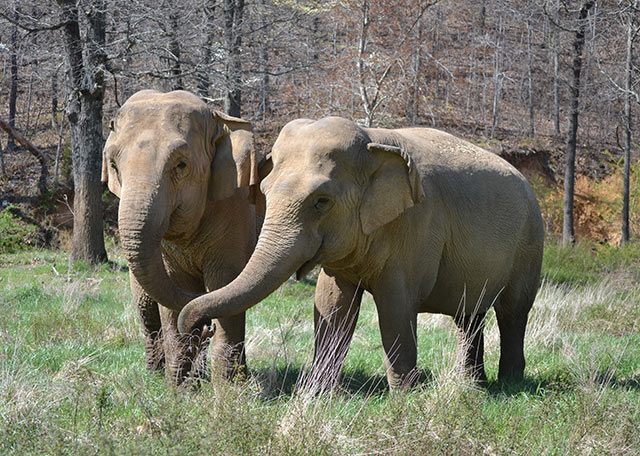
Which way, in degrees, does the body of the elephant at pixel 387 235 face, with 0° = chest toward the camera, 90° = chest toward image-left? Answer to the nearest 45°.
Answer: approximately 45°
